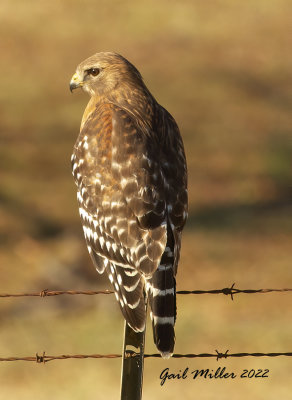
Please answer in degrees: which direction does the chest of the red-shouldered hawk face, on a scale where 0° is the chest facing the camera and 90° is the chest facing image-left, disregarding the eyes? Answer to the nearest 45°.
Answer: approximately 135°
